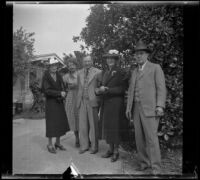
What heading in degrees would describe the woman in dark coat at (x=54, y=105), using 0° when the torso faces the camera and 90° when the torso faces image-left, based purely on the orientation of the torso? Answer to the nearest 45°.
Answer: approximately 315°

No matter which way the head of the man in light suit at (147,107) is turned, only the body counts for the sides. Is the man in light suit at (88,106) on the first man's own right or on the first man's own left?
on the first man's own right

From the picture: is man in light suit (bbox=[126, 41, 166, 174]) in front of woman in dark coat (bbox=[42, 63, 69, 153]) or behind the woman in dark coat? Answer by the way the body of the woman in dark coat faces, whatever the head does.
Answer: in front

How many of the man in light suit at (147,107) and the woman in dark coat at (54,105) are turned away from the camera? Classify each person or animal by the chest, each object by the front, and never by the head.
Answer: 0

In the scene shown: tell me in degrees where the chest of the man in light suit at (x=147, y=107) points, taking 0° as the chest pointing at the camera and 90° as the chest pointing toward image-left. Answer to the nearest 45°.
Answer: approximately 45°
